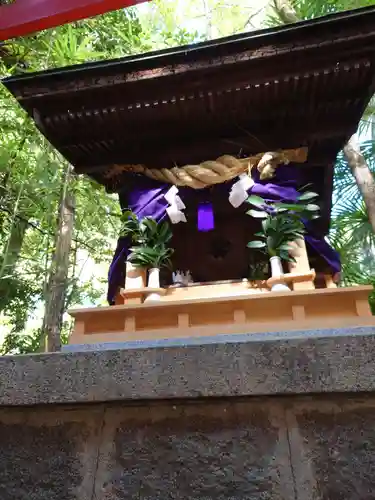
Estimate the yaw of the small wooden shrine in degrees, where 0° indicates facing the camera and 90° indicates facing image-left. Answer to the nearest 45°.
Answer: approximately 0°

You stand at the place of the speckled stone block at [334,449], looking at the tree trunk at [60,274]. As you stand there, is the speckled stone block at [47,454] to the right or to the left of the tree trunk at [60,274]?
left

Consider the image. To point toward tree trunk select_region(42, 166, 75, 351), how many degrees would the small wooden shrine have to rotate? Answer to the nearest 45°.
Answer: approximately 135° to its right
